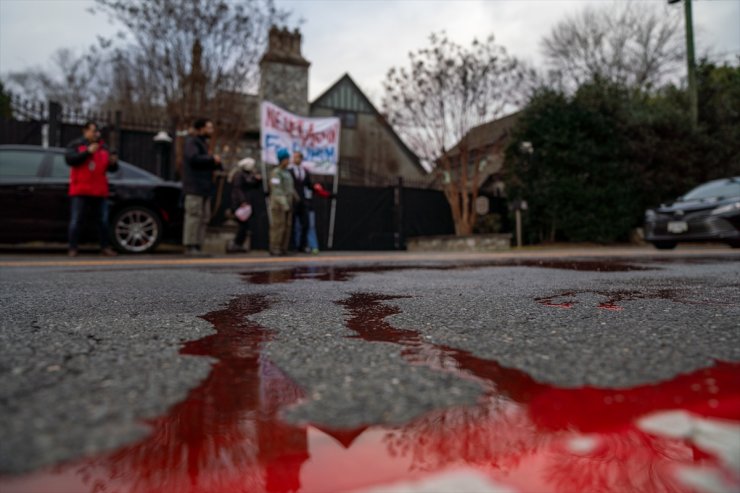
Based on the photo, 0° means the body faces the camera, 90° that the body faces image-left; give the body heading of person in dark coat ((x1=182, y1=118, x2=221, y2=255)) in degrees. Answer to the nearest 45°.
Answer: approximately 270°

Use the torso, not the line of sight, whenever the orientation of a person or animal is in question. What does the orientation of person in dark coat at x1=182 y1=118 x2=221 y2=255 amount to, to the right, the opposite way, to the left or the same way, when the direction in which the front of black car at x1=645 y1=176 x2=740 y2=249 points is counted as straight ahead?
the opposite way

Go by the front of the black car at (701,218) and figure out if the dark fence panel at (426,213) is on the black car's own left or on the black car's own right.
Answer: on the black car's own right

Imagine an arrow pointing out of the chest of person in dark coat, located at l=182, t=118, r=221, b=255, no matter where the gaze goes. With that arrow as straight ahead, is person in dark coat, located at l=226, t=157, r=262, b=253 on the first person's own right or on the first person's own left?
on the first person's own left

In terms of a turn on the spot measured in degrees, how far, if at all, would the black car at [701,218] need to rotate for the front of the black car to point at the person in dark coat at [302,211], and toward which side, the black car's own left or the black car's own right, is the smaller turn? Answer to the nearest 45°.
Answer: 0° — it already faces them

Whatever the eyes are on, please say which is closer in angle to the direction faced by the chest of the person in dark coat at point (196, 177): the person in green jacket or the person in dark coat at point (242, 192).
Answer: the person in green jacket

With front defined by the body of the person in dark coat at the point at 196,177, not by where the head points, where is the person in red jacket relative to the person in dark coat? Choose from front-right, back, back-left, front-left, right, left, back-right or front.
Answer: back

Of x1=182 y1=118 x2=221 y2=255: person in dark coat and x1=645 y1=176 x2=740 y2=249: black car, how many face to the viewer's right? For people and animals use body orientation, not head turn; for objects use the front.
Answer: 1

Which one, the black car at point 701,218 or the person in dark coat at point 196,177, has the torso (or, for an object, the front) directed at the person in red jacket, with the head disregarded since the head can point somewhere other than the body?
the black car

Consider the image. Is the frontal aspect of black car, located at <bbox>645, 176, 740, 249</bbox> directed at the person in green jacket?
yes

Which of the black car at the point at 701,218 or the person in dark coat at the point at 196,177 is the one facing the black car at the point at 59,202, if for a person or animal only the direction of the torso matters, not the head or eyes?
the black car at the point at 701,218

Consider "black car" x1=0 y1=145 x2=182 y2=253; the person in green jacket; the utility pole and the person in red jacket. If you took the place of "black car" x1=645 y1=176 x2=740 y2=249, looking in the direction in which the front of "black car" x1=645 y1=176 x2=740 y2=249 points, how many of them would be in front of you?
3

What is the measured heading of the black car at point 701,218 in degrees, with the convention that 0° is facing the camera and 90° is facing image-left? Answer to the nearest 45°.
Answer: approximately 45°
